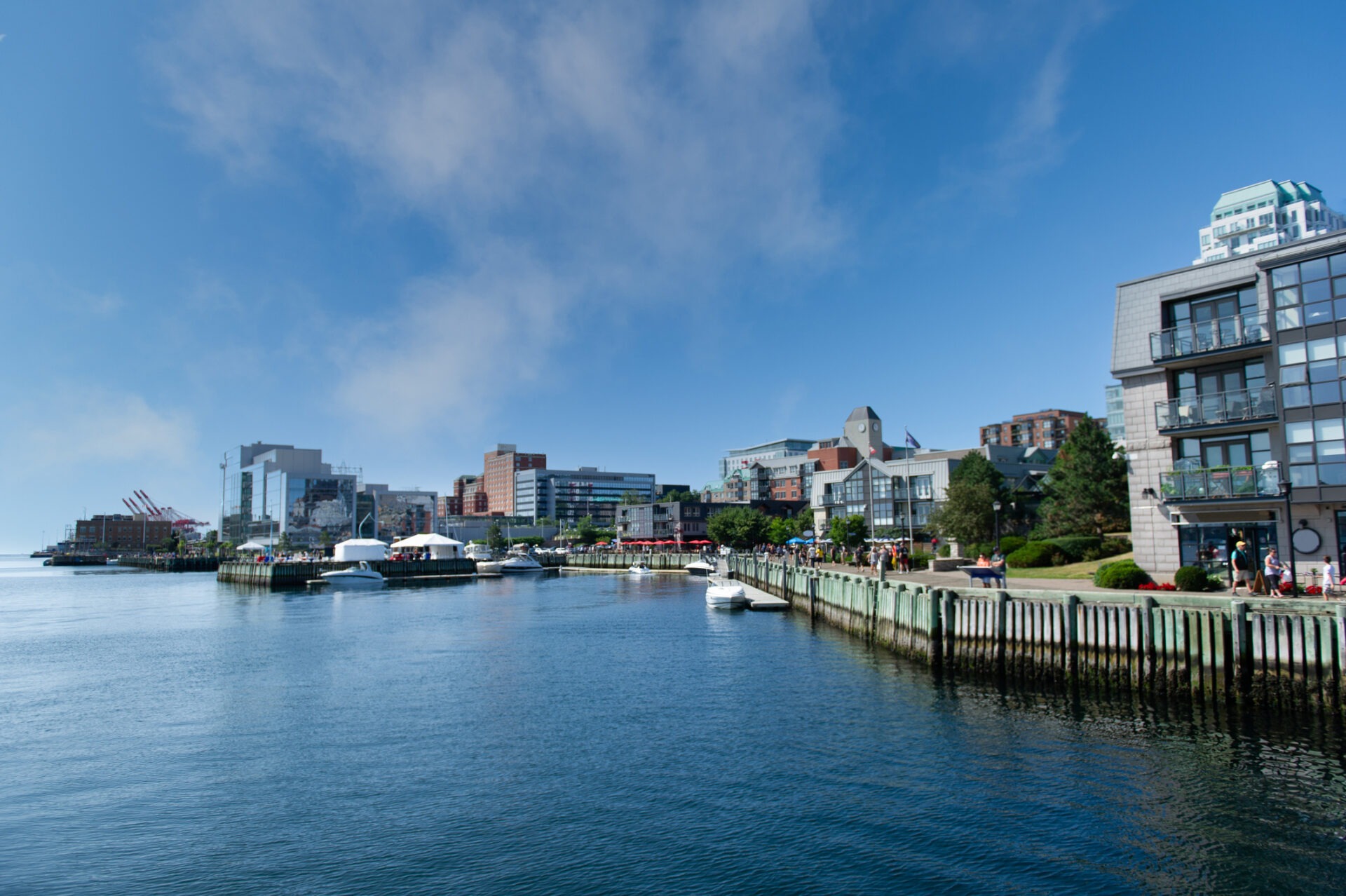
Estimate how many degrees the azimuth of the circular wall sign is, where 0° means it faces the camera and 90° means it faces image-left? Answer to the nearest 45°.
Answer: approximately 0°

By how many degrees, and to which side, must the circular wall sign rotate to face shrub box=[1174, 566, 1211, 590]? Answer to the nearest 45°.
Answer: approximately 45° to its right

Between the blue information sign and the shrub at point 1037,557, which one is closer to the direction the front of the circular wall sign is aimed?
the blue information sign

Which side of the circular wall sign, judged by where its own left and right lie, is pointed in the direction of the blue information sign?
right

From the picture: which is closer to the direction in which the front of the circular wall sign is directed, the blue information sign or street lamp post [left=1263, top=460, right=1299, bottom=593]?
the street lamp post

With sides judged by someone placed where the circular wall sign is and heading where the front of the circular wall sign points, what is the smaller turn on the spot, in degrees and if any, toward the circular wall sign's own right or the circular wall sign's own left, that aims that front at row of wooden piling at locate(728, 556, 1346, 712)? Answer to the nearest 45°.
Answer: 0° — it already faces it

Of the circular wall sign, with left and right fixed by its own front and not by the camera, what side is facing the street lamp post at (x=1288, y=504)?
front
